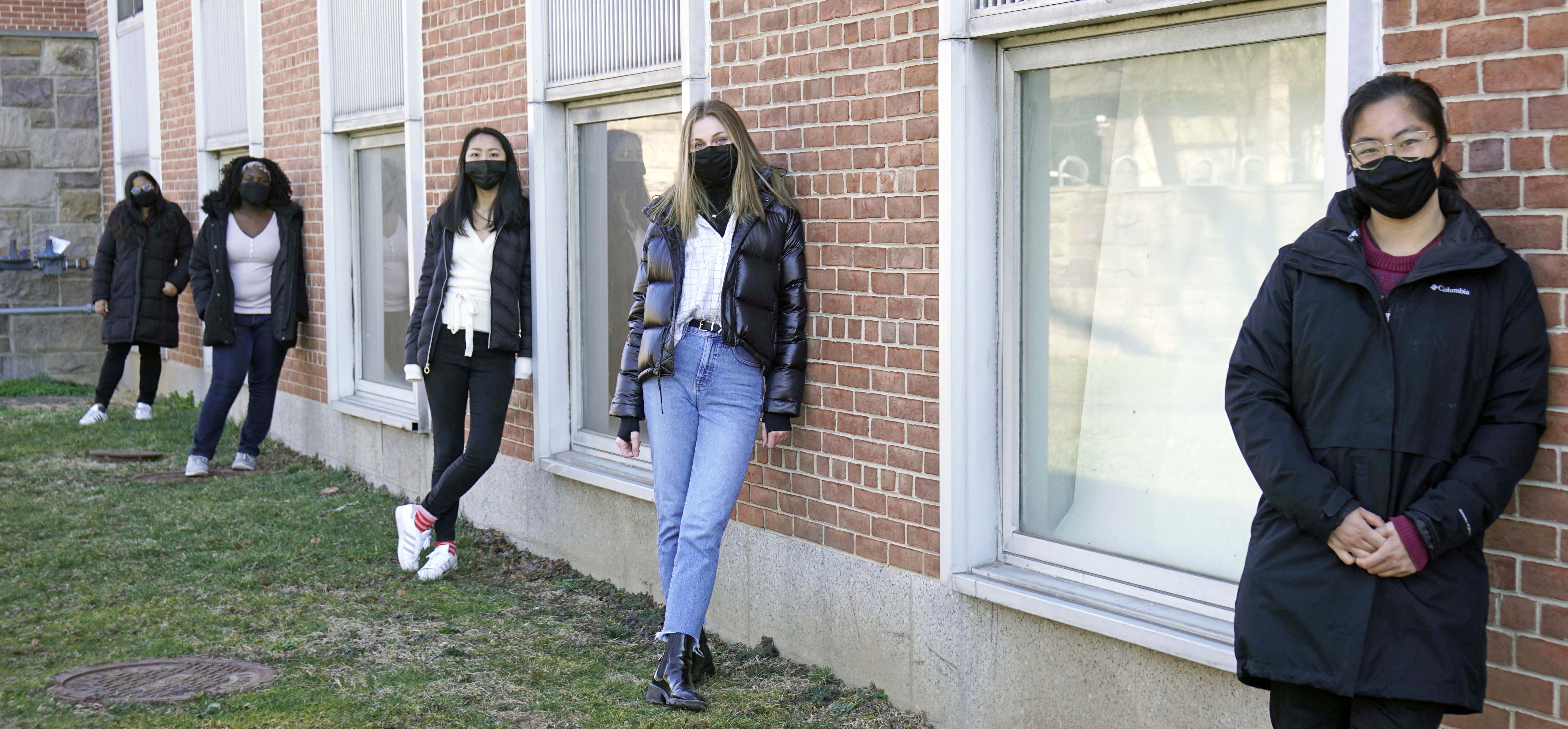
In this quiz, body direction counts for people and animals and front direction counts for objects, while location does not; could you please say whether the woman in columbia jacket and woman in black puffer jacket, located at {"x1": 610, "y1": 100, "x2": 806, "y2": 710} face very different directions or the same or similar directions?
same or similar directions

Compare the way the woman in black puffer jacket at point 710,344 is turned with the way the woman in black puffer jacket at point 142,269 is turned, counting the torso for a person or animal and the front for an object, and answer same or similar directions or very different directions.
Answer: same or similar directions

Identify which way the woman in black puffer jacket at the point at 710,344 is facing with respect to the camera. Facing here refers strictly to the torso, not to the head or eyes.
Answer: toward the camera

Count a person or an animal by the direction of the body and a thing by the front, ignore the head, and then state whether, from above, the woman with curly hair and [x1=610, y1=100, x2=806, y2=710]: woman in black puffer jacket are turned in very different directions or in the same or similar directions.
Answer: same or similar directions

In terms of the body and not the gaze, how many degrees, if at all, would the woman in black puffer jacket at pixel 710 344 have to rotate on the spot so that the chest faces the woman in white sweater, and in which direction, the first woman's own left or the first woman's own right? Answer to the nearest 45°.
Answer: approximately 135° to the first woman's own right

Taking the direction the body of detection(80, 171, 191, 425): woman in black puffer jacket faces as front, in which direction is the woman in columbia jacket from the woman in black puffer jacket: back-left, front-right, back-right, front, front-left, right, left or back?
front

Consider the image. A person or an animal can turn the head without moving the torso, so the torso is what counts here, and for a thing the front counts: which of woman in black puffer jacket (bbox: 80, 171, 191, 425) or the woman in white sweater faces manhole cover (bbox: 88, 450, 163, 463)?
the woman in black puffer jacket

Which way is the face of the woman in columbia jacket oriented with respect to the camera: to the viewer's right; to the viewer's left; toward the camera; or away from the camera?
toward the camera

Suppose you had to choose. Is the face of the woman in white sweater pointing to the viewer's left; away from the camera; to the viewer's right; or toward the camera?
toward the camera

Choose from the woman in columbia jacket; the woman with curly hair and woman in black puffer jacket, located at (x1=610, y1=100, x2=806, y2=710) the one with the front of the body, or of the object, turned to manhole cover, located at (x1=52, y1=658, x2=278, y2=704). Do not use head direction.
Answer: the woman with curly hair

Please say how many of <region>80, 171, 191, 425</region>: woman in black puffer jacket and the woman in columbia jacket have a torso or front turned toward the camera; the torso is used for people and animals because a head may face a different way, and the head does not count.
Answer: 2

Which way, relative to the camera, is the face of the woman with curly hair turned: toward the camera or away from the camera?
toward the camera

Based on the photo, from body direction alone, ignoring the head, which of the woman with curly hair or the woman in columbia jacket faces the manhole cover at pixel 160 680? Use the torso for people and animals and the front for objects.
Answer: the woman with curly hair

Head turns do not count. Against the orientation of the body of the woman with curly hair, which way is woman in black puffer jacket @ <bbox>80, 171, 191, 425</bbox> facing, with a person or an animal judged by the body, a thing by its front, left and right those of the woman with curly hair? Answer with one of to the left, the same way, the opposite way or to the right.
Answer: the same way

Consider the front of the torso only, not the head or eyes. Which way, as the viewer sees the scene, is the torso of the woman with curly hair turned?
toward the camera
